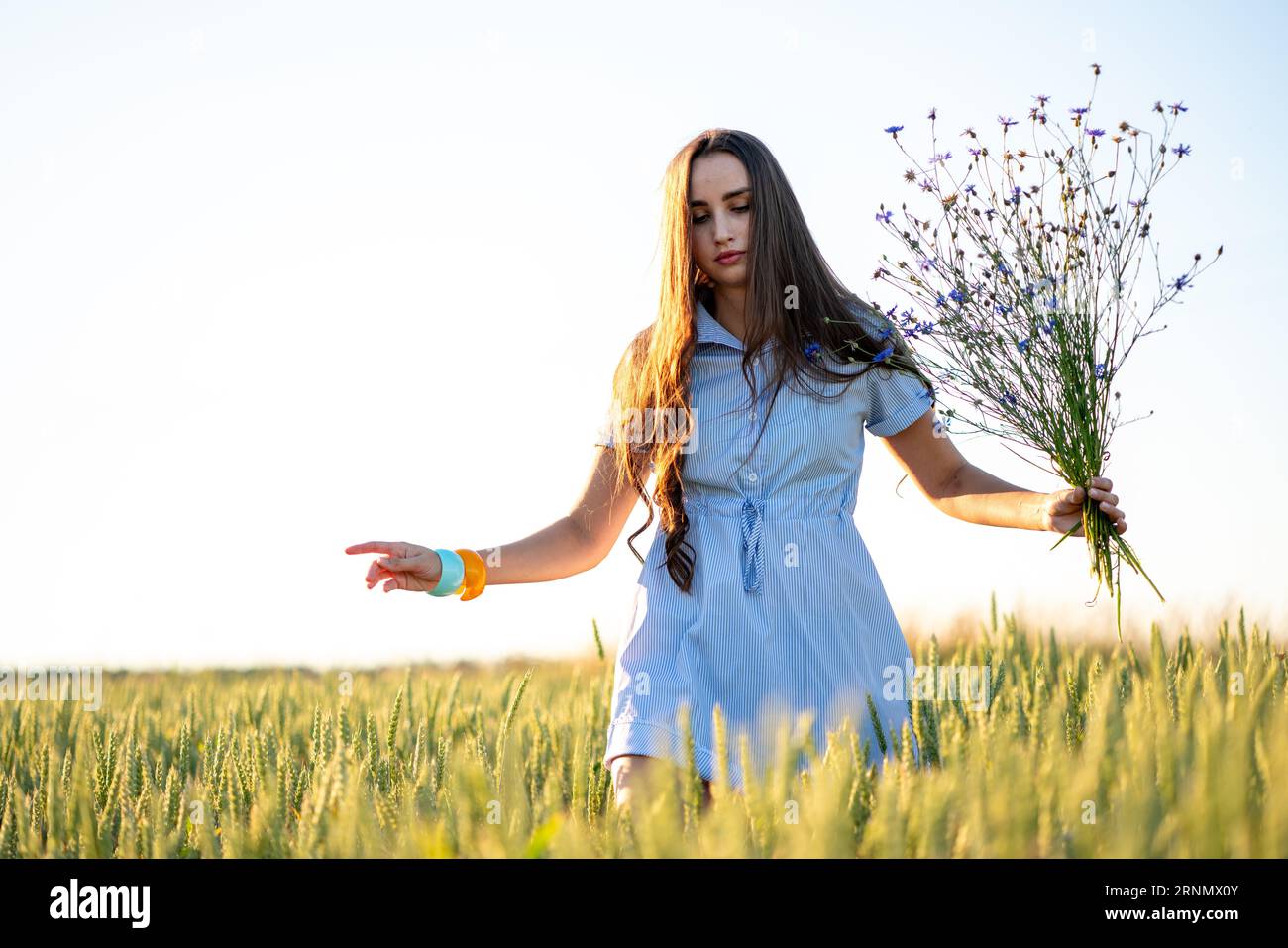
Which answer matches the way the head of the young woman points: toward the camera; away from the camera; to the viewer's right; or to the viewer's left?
toward the camera

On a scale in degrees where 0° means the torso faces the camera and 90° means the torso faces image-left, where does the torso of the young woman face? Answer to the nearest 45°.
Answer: approximately 0°
